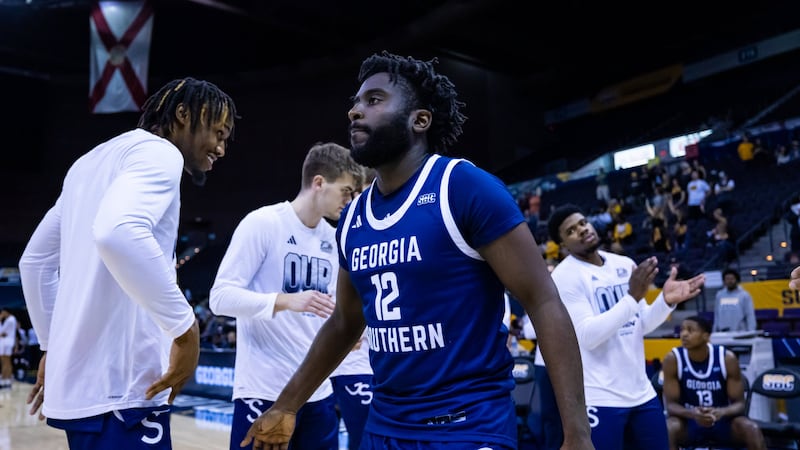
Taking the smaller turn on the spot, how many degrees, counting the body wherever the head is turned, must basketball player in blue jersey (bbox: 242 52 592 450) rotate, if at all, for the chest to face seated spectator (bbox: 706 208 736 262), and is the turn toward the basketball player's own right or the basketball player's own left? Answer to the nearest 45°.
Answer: approximately 180°

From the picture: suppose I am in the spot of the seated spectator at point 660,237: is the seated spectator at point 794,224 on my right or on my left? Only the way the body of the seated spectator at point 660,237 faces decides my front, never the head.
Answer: on my left

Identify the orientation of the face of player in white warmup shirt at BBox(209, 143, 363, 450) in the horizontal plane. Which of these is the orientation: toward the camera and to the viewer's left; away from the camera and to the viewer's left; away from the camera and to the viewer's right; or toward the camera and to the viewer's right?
toward the camera and to the viewer's right

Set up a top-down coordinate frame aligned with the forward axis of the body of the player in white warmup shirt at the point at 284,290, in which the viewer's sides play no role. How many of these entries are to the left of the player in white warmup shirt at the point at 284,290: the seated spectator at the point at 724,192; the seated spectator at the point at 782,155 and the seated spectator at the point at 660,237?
3

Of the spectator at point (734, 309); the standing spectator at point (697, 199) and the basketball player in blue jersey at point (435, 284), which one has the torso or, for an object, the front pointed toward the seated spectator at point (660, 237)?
the standing spectator at point (697, 199)

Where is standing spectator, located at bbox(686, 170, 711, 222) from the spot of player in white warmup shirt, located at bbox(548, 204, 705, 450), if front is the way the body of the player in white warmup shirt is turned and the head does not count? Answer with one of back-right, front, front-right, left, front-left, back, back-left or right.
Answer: back-left

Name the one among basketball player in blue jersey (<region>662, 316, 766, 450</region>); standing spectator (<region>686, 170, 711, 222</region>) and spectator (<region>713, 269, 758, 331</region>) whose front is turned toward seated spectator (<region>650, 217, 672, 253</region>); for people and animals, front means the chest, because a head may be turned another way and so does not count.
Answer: standing spectator (<region>686, 170, 711, 222</region>)

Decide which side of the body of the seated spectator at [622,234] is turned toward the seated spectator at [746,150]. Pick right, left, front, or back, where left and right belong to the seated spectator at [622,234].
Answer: back

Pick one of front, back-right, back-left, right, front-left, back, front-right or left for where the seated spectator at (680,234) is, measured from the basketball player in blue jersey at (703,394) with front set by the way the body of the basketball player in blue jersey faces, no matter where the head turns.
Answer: back
